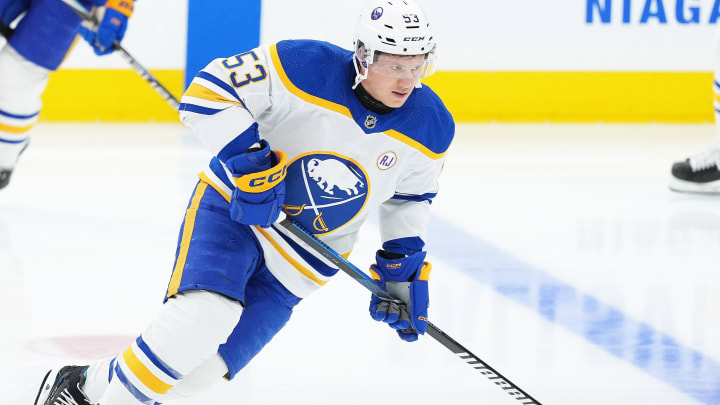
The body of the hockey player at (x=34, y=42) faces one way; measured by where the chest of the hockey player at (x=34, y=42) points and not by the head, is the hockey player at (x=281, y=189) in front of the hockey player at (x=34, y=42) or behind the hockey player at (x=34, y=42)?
in front

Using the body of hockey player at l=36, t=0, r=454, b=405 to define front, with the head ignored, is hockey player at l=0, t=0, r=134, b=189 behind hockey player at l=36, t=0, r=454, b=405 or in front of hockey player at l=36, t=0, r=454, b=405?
behind

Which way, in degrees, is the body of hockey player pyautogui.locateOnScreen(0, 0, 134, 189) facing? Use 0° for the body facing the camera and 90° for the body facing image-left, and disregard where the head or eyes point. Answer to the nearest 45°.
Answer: approximately 315°
